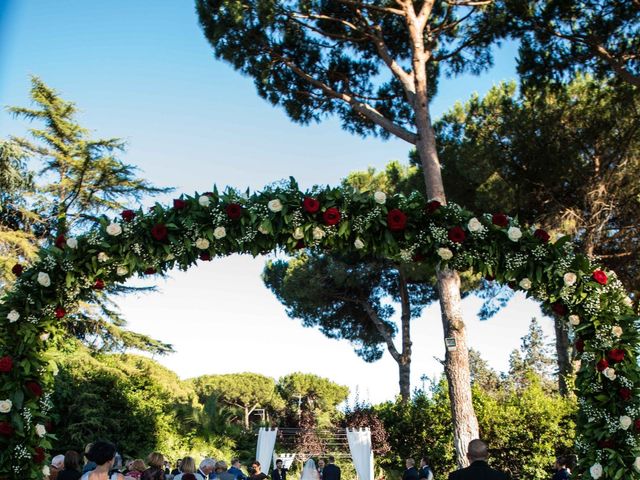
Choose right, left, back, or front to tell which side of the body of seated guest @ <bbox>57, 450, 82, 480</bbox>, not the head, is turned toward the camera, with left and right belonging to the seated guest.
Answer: back

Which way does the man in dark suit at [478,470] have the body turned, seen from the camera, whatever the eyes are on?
away from the camera

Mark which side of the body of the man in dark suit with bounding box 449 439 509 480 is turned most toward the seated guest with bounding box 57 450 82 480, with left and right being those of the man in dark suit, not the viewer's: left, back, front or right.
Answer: left

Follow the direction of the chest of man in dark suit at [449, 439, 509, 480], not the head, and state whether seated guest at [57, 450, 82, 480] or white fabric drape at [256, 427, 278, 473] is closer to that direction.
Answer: the white fabric drape

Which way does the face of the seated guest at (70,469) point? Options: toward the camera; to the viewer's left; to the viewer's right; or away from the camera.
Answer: away from the camera

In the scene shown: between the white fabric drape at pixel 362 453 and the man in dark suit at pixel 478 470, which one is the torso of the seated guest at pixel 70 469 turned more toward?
the white fabric drape

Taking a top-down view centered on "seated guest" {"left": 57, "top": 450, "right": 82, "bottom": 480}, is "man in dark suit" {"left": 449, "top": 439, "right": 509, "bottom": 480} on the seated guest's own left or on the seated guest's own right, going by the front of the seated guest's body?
on the seated guest's own right

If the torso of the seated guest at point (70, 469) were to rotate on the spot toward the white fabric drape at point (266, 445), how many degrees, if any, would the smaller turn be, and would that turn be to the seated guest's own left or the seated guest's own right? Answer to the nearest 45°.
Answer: approximately 45° to the seated guest's own right
